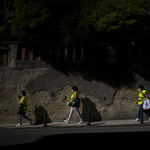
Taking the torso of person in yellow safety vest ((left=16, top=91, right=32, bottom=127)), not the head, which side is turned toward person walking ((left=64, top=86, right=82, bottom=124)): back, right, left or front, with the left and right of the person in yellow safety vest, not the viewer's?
back

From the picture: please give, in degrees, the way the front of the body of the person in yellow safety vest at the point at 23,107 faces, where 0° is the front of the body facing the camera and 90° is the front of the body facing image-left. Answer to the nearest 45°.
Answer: approximately 90°

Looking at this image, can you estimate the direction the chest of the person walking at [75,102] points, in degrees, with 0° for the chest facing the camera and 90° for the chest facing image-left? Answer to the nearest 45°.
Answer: approximately 90°

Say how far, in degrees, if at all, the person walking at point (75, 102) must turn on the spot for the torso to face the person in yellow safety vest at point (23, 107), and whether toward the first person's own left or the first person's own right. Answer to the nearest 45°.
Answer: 0° — they already face them

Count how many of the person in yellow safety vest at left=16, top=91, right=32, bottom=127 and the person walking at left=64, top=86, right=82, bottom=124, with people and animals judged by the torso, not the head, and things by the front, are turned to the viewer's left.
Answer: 2
